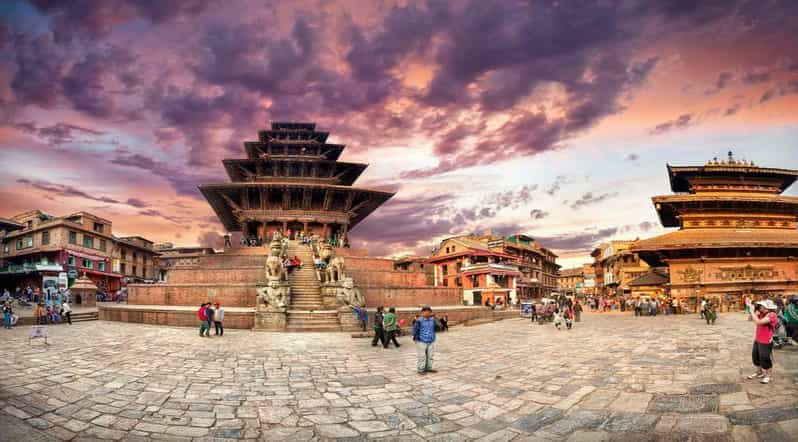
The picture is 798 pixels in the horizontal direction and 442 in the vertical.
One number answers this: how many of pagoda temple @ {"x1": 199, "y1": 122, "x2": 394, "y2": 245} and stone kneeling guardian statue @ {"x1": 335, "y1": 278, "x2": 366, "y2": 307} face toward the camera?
2

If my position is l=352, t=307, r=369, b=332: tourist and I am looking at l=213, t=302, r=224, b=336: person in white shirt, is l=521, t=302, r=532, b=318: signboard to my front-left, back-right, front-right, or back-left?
back-right

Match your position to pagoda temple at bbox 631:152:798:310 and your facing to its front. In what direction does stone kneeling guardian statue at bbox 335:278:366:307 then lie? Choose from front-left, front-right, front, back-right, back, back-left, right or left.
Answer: front-right

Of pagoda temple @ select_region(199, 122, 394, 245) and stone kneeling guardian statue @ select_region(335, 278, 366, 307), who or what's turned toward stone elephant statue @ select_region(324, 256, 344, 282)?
the pagoda temple

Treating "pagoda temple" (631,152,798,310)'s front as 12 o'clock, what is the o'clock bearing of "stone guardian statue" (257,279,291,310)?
The stone guardian statue is roughly at 1 o'clock from the pagoda temple.

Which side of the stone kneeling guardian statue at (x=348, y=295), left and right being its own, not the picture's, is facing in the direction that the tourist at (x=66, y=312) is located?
right

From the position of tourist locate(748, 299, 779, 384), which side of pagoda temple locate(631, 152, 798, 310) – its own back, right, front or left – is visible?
front

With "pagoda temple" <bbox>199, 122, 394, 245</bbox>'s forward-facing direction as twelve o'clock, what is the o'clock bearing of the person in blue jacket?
The person in blue jacket is roughly at 12 o'clock from the pagoda temple.

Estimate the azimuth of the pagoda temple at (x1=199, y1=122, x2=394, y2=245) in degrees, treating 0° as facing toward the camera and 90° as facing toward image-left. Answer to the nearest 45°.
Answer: approximately 0°
